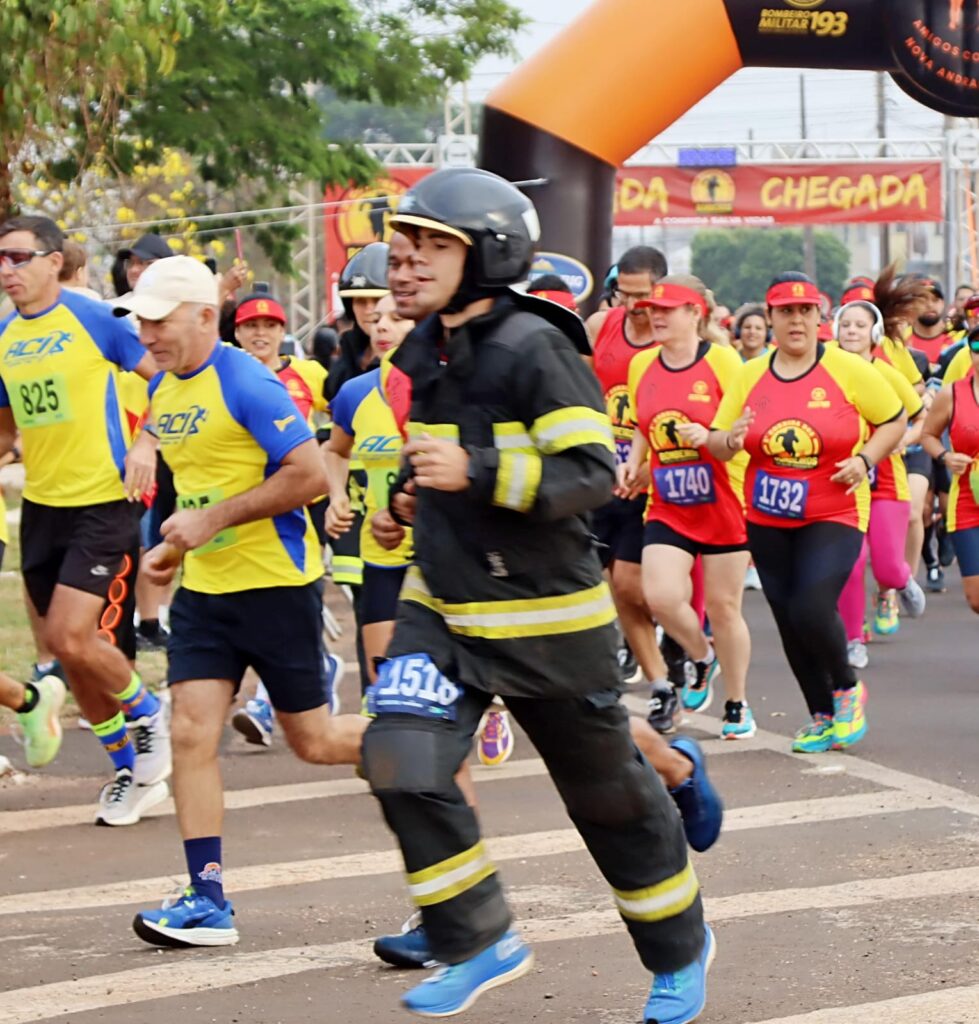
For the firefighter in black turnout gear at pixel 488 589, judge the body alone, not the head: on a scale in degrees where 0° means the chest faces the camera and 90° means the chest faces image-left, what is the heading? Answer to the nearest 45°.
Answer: approximately 45°

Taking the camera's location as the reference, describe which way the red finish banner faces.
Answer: facing the viewer

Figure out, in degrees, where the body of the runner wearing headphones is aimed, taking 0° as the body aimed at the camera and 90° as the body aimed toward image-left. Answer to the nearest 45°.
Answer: approximately 45°

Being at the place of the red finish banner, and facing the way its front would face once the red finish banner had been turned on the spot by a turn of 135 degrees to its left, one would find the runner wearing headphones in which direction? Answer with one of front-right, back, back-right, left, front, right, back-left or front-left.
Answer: back-right

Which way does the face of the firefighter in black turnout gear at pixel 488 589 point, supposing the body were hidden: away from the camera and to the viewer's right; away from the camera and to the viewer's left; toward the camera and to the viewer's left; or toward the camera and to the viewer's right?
toward the camera and to the viewer's left

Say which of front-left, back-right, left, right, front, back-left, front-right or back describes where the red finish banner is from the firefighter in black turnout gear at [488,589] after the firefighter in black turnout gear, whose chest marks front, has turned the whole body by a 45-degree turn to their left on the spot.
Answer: back

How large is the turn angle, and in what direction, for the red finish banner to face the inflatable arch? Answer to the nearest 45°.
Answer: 0° — it already faces it

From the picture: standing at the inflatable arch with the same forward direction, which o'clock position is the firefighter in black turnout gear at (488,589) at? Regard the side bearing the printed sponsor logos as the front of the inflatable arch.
The firefighter in black turnout gear is roughly at 12 o'clock from the inflatable arch.

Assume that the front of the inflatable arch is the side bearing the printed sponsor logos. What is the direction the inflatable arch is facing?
toward the camera

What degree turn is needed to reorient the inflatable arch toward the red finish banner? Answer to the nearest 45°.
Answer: approximately 180°

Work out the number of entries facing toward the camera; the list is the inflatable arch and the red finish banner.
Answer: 2
